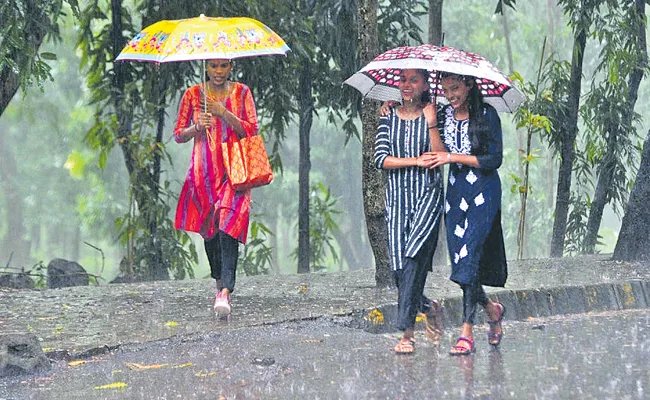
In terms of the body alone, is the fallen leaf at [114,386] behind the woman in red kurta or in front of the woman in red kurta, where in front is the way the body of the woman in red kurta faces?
in front

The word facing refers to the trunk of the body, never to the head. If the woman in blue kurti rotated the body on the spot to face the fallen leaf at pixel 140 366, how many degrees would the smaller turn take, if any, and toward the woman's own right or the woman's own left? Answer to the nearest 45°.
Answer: approximately 45° to the woman's own right

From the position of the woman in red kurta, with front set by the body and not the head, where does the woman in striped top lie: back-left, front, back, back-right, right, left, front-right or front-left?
front-left

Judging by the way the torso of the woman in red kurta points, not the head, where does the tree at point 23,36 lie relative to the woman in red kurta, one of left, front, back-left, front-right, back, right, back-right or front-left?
back-right

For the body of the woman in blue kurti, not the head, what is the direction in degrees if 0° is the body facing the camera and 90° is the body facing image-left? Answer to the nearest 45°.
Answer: approximately 45°

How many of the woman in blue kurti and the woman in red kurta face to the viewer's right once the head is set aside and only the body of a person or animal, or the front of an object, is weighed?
0

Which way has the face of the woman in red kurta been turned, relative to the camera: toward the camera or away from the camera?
toward the camera

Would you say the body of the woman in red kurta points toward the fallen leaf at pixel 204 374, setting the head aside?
yes

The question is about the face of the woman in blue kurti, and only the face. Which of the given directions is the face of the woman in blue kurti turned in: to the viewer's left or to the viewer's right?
to the viewer's left

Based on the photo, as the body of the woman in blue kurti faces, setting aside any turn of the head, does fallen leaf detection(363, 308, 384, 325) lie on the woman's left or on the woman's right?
on the woman's right

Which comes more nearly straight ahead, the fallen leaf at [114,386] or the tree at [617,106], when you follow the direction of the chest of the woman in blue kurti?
the fallen leaf

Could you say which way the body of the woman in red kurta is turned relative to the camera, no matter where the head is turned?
toward the camera

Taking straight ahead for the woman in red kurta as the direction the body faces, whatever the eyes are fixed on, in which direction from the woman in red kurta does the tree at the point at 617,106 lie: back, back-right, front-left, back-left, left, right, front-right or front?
back-left

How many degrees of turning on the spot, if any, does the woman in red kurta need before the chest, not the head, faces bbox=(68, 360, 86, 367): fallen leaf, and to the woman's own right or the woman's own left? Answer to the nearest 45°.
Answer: approximately 45° to the woman's own right
